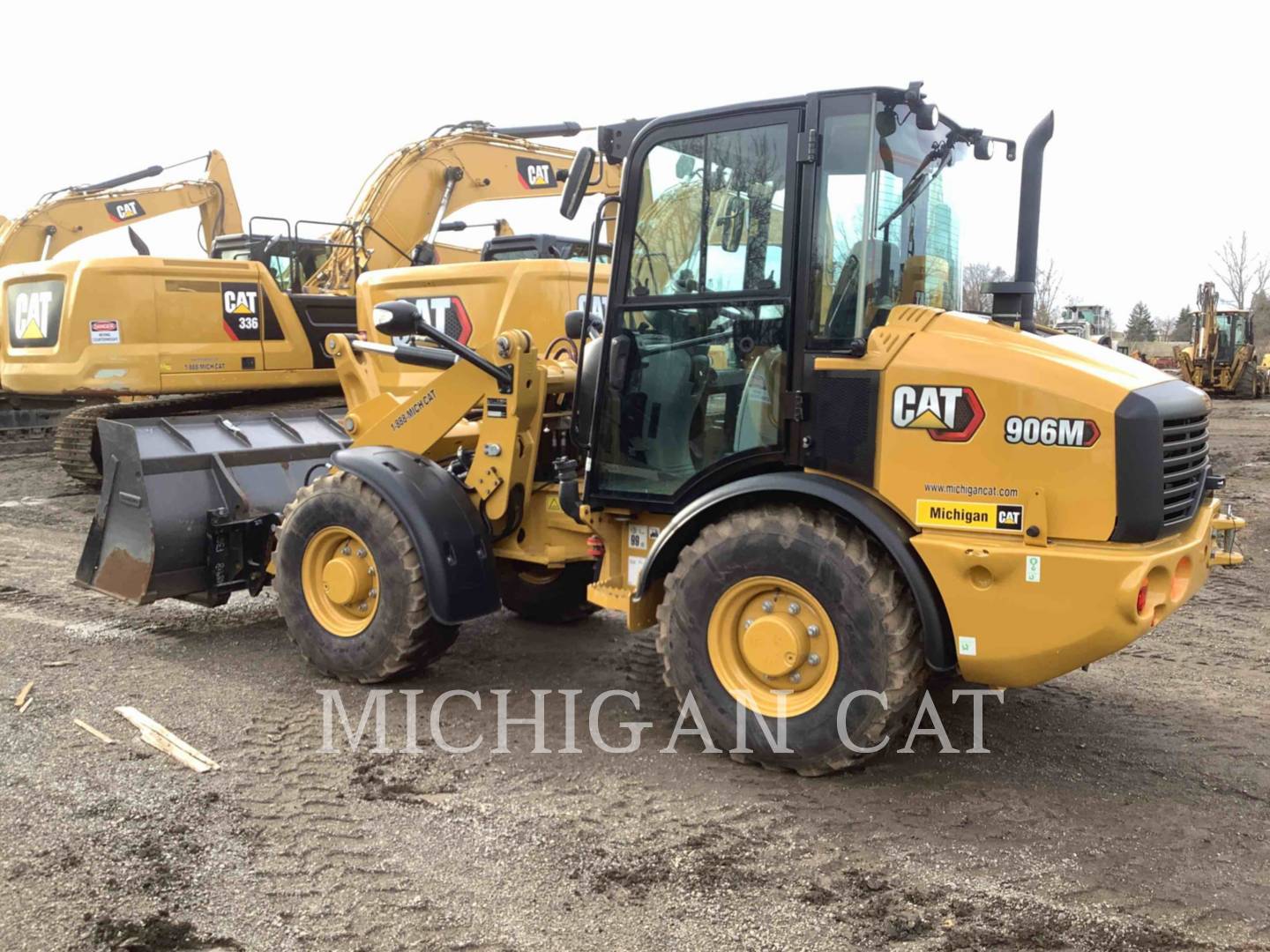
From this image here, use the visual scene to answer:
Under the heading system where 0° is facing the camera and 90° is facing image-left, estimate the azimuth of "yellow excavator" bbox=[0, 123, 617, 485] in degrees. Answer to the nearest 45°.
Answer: approximately 225°

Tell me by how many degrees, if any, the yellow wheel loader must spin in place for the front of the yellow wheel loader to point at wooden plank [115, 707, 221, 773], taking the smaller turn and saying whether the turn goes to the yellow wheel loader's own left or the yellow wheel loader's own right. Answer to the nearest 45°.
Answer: approximately 45° to the yellow wheel loader's own left

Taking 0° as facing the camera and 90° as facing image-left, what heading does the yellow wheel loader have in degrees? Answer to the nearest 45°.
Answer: approximately 135°

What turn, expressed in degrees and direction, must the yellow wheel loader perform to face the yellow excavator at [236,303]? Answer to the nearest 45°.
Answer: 0° — it already faces it

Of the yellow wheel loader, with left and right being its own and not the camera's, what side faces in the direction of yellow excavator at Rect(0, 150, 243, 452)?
front

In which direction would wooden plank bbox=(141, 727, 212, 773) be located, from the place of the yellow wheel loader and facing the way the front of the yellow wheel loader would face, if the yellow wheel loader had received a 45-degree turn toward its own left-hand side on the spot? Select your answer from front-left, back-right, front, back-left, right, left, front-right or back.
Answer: front

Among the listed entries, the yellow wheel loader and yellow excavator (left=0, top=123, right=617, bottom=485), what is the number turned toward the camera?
0

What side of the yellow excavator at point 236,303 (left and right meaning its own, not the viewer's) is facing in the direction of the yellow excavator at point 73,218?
left

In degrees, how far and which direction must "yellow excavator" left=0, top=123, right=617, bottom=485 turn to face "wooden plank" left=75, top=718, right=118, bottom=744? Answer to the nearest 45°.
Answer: approximately 135° to its right
